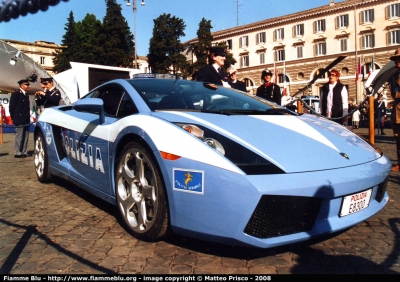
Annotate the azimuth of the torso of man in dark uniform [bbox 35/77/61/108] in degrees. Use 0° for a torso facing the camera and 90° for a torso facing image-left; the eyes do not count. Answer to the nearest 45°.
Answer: approximately 45°

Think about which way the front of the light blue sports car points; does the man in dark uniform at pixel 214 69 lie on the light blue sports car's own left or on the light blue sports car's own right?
on the light blue sports car's own left

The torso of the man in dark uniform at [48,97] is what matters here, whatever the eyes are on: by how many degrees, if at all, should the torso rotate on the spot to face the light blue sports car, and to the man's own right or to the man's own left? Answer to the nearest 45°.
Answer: approximately 45° to the man's own left

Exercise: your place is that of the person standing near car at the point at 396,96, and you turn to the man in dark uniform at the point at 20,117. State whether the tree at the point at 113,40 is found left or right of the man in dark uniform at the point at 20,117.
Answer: right

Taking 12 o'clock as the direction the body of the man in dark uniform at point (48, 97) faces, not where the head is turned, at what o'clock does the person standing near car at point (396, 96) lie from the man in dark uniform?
The person standing near car is roughly at 9 o'clock from the man in dark uniform.

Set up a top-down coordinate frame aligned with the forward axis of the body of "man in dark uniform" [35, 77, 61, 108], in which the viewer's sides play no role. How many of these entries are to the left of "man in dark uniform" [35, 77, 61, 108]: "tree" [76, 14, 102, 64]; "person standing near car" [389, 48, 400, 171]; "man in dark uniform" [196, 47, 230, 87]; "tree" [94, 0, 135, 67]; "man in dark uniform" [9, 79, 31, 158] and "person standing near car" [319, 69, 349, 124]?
3

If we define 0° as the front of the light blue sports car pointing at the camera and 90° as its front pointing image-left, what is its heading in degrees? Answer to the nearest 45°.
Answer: approximately 315°

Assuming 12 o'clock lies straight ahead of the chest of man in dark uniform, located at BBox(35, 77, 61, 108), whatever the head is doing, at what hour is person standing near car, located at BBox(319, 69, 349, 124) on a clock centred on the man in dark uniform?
The person standing near car is roughly at 9 o'clock from the man in dark uniform.

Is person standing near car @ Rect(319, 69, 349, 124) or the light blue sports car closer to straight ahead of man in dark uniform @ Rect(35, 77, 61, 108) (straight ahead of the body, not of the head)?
the light blue sports car

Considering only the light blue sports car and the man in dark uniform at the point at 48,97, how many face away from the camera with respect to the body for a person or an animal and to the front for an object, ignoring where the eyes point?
0

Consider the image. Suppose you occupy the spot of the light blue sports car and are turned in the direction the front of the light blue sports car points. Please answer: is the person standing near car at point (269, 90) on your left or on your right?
on your left
